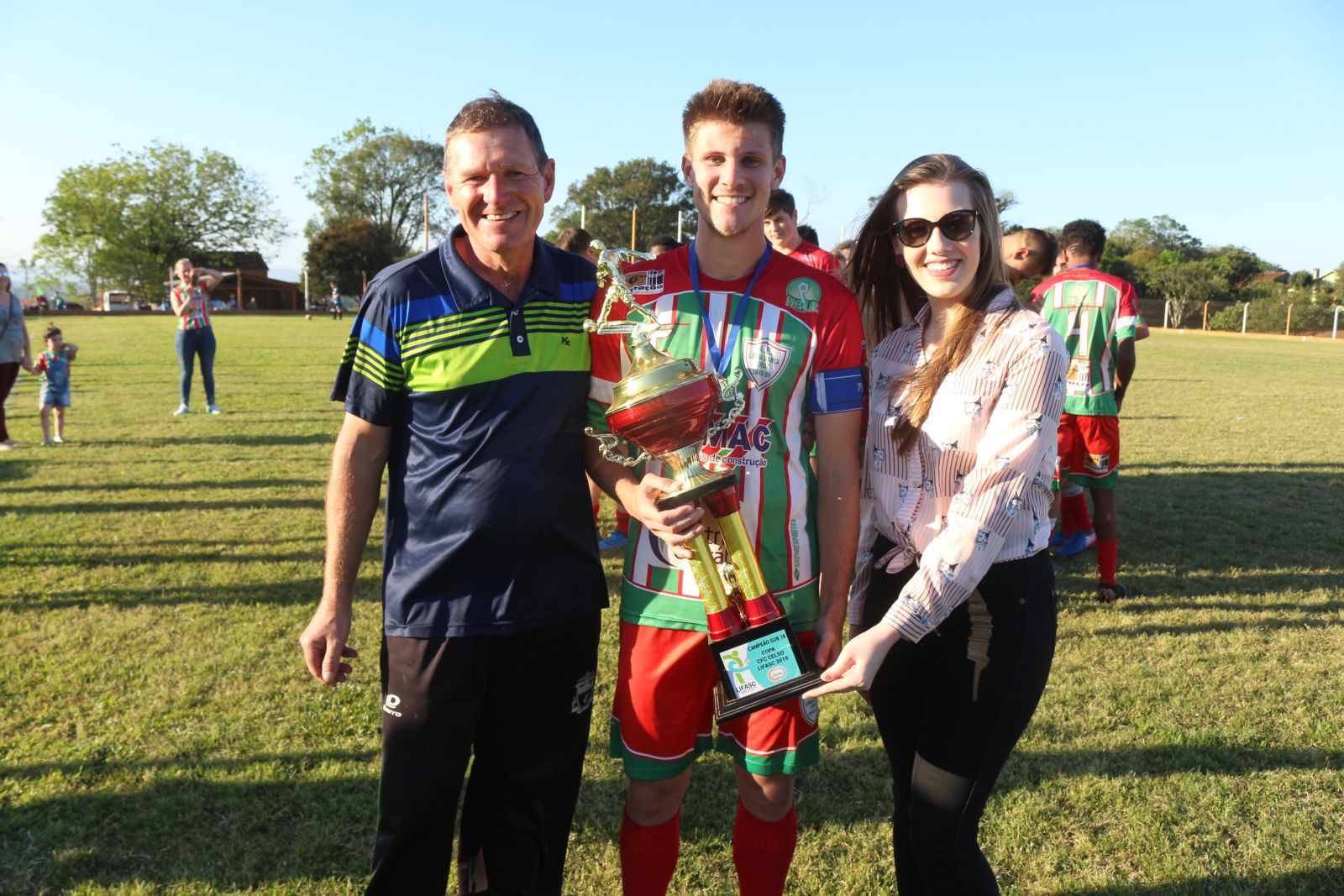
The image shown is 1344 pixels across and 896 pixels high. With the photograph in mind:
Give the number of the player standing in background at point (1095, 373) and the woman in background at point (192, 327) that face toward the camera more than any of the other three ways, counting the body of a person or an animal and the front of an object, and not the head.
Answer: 1

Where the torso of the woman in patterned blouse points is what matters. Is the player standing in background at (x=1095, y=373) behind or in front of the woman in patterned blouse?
behind

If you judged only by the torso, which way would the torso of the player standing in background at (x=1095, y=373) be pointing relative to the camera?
away from the camera

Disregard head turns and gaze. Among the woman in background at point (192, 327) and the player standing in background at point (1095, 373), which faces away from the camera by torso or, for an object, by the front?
the player standing in background

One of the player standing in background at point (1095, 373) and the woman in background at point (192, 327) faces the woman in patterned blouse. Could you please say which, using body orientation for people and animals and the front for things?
the woman in background

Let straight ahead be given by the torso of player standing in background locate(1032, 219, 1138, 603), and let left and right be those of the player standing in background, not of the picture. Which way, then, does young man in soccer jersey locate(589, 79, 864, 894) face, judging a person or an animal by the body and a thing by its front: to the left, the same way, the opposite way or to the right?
the opposite way
